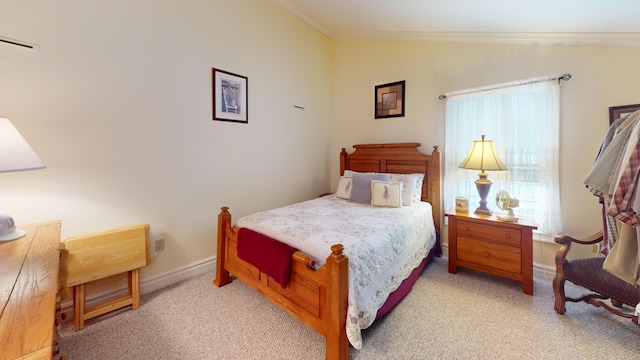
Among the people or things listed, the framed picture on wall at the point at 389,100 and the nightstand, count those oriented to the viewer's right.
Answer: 0

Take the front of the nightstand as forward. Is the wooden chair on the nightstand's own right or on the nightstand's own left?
on the nightstand's own left

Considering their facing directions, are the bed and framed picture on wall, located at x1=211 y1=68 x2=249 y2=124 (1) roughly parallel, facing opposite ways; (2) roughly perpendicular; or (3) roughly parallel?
roughly perpendicular

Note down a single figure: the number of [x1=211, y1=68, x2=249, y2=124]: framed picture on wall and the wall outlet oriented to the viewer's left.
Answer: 0

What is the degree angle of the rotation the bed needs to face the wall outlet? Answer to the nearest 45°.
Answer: approximately 45° to its right

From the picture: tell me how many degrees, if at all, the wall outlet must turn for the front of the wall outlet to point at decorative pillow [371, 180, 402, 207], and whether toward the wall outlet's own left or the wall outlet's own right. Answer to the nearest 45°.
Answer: approximately 90° to the wall outlet's own left

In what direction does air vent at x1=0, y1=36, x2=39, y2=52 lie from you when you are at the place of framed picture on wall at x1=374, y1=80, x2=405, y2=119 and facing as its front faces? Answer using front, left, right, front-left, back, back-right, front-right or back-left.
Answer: front

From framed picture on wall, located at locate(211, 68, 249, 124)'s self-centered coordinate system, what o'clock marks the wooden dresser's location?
The wooden dresser is roughly at 2 o'clock from the framed picture on wall.

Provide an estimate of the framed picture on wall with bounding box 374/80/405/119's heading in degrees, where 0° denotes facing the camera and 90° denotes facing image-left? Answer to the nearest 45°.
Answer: approximately 45°

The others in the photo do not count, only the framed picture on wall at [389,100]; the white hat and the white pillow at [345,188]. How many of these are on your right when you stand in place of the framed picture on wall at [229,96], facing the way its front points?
1

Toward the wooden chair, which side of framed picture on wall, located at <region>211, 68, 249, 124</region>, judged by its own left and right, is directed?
front
